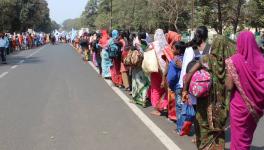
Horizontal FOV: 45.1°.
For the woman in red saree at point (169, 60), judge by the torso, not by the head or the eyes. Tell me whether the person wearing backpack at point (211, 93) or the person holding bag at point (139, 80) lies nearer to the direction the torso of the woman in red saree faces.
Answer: the person holding bag

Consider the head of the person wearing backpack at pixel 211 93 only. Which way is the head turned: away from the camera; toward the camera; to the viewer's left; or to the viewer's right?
away from the camera

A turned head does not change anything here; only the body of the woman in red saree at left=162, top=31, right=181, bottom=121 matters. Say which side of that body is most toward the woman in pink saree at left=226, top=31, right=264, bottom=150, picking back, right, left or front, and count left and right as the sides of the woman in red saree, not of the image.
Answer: back

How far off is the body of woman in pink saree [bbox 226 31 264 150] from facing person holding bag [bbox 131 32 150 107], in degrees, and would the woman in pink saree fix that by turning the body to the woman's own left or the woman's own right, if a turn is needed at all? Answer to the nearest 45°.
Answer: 0° — they already face them

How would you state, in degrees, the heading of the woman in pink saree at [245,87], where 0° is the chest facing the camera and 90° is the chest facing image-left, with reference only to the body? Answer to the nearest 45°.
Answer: approximately 135°

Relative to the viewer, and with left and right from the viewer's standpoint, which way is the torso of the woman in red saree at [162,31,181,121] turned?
facing away from the viewer

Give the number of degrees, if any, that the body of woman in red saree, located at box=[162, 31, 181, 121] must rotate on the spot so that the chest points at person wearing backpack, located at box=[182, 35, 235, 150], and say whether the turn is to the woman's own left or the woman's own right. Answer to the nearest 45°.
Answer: approximately 180°
